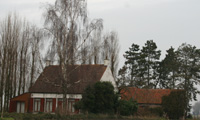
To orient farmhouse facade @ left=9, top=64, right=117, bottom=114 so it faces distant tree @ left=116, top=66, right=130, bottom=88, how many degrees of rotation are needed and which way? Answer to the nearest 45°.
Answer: approximately 90° to its left

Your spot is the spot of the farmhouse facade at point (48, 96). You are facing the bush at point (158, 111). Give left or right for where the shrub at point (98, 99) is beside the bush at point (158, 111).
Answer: right

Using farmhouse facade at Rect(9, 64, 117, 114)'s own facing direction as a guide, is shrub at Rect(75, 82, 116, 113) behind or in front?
in front

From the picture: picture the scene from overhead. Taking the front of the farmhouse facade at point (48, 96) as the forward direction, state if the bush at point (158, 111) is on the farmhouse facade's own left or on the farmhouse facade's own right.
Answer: on the farmhouse facade's own left

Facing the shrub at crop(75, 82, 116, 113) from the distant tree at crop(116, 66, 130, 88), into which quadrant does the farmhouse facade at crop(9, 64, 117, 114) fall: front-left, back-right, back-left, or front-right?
front-right

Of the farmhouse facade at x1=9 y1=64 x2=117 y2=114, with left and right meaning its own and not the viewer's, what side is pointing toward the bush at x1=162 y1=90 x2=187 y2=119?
left

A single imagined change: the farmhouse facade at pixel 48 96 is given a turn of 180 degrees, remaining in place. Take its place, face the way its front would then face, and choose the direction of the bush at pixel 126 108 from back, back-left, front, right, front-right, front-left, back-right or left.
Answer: back-right

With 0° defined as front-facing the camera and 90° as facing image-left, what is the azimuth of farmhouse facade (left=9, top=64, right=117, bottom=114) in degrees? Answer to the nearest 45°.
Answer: approximately 0°

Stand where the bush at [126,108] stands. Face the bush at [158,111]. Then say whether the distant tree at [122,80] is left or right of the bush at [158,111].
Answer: left

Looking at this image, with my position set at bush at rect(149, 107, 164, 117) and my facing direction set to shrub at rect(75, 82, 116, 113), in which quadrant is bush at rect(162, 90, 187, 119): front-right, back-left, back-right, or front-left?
back-left
